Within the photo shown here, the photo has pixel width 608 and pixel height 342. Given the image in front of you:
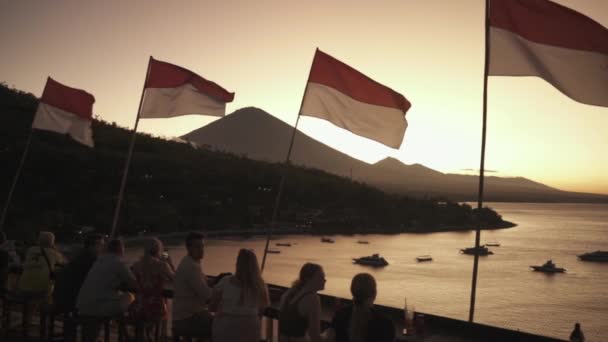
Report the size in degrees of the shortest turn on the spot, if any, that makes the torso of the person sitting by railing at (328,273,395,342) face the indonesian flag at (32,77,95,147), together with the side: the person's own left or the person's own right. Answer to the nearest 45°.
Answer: approximately 45° to the person's own left

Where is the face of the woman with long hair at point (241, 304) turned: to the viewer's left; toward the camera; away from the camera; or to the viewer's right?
away from the camera

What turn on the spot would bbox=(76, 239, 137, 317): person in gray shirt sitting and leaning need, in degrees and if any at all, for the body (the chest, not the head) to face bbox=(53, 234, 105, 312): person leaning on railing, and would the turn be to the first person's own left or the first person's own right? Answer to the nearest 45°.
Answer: approximately 90° to the first person's own left

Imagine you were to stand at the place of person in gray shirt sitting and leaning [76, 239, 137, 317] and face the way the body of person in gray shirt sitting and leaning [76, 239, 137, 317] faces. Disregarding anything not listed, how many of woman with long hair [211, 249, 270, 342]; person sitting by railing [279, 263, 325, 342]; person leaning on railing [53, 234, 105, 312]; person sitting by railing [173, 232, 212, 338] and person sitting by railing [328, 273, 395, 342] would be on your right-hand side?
4

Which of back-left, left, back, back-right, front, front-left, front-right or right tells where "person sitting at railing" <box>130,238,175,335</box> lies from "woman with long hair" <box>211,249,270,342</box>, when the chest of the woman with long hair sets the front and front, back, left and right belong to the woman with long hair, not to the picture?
front-left

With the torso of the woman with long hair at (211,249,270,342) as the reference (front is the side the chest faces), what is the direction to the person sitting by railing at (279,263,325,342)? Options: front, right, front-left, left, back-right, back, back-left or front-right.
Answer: back-right

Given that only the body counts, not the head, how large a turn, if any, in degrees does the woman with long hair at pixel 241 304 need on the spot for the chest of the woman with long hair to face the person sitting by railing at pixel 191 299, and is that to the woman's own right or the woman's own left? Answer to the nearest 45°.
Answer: approximately 45° to the woman's own left

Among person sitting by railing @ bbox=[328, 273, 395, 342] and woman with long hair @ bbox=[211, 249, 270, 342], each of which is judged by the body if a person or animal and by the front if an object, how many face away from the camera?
2

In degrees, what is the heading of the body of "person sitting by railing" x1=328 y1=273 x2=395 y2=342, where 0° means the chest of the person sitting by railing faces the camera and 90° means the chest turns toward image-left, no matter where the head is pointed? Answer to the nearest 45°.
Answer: approximately 180°

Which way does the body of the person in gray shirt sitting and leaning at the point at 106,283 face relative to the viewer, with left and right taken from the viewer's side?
facing away from the viewer and to the right of the viewer

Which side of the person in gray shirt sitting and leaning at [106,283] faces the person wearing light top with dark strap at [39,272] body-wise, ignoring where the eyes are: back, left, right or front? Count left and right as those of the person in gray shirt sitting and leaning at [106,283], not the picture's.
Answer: left

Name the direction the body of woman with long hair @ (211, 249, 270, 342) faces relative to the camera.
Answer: away from the camera

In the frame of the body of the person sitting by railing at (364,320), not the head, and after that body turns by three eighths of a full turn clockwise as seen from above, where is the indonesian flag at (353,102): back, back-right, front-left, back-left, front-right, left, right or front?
back-left

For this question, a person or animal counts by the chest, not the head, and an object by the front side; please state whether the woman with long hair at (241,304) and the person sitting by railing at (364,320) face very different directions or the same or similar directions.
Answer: same or similar directions

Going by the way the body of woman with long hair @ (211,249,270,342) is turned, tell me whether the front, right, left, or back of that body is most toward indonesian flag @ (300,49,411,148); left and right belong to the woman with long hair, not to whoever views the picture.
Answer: front

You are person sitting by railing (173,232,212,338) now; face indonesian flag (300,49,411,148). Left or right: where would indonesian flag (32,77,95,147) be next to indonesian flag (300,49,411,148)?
left
